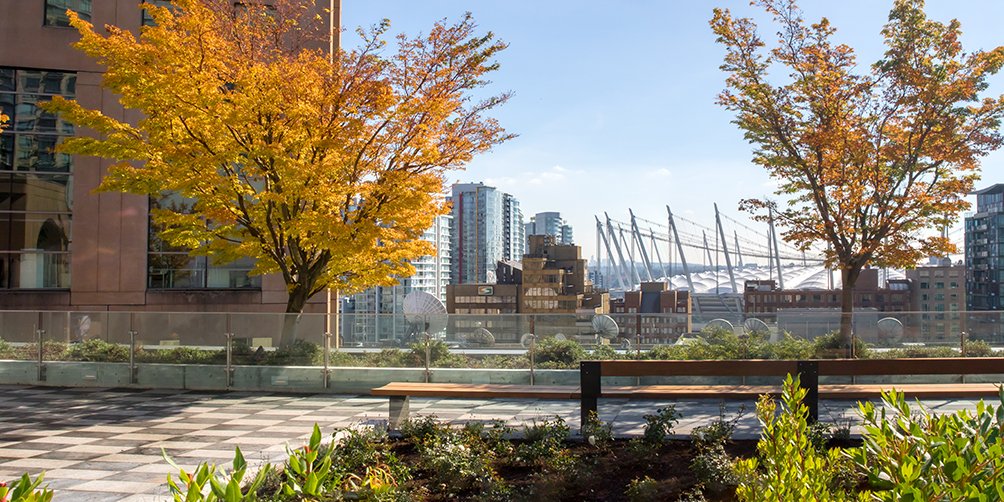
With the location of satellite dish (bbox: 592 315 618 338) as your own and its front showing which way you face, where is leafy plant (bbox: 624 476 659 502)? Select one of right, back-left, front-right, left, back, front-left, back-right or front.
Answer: back-right

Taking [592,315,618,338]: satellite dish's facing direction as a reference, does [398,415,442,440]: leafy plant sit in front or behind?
behind

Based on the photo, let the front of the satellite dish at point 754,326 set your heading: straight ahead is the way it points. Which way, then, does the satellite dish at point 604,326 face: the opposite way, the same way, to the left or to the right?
the same way

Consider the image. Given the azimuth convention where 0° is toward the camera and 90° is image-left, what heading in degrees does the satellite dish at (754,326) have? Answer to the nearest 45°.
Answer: approximately 225°

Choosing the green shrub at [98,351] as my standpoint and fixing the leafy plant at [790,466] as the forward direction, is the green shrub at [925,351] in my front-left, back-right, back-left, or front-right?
front-left

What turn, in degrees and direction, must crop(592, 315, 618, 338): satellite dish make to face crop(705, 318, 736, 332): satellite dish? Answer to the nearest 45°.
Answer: approximately 45° to its right
